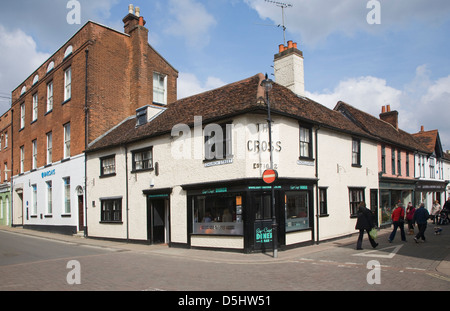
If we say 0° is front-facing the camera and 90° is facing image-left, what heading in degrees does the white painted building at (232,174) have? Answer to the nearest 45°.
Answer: approximately 0°

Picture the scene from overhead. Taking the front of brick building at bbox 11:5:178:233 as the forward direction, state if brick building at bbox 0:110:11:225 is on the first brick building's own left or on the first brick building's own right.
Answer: on the first brick building's own right

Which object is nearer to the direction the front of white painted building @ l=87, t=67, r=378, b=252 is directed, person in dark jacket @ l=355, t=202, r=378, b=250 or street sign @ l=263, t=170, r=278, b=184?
the street sign

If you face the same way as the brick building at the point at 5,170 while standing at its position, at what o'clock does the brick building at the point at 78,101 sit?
the brick building at the point at 78,101 is roughly at 10 o'clock from the brick building at the point at 5,170.

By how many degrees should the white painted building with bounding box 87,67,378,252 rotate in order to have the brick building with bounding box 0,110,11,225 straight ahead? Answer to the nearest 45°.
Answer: approximately 135° to its right

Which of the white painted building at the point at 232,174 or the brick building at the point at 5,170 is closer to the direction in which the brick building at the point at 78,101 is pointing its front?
the white painted building

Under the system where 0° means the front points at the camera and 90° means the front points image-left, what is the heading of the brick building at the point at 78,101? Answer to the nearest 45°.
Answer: approximately 45°

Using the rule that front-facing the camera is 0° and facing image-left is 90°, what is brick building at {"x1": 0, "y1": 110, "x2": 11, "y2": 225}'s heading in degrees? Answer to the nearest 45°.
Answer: approximately 45°

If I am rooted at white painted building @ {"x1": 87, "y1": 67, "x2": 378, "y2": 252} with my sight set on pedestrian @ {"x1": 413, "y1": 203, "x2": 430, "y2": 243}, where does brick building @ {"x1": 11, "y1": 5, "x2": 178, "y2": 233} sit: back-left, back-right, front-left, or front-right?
back-left

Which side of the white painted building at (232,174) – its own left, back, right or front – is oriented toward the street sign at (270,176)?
front
